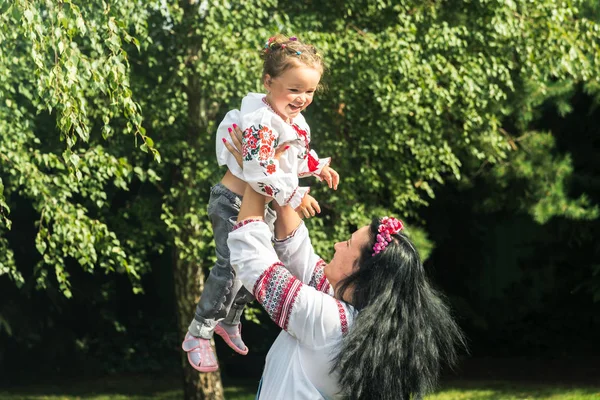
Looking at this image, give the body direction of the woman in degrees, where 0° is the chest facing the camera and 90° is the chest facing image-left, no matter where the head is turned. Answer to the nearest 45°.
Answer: approximately 90°

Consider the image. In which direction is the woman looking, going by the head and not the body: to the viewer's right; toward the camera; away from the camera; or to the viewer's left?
to the viewer's left

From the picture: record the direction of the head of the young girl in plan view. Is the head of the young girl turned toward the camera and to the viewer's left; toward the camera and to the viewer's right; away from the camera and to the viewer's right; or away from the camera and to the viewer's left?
toward the camera and to the viewer's right
